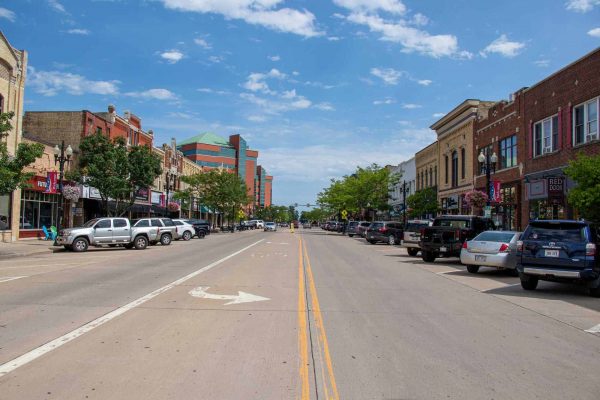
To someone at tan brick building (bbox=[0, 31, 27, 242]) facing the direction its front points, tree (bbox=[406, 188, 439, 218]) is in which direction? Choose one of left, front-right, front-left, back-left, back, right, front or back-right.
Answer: front-left

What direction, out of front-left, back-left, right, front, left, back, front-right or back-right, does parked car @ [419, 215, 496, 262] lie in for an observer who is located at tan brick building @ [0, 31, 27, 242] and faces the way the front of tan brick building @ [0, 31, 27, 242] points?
front

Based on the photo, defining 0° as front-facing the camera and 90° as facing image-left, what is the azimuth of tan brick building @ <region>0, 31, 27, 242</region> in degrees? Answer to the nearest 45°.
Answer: approximately 315°

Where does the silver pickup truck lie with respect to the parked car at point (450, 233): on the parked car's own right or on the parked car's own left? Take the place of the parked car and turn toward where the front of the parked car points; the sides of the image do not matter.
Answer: on the parked car's own left

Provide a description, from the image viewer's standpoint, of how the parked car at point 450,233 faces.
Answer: facing away from the viewer and to the right of the viewer

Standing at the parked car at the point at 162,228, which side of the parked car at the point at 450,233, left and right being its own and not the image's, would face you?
left

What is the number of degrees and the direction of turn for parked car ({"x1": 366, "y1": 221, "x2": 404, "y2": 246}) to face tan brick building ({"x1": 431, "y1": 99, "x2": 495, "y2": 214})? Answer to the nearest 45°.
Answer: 0° — it already faces it

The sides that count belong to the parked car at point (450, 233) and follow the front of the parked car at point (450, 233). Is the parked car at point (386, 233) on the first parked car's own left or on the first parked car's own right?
on the first parked car's own left

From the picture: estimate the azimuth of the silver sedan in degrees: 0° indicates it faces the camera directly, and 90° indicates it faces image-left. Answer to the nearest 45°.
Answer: approximately 225°

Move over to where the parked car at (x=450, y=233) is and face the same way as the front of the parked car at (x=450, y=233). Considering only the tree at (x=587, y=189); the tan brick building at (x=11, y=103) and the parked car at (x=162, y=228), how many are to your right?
1

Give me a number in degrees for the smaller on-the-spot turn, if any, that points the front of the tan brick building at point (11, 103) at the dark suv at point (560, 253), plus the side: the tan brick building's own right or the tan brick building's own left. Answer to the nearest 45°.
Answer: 0° — it already faces it

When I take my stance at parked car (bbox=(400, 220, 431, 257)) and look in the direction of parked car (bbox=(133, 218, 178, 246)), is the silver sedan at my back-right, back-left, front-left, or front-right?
back-left

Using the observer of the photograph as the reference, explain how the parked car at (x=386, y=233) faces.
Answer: facing away from the viewer and to the right of the viewer

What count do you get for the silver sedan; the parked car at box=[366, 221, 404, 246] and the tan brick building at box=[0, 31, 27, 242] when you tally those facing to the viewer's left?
0

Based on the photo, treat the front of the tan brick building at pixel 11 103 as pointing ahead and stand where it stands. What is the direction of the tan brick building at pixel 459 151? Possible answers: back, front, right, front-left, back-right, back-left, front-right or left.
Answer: front-left
